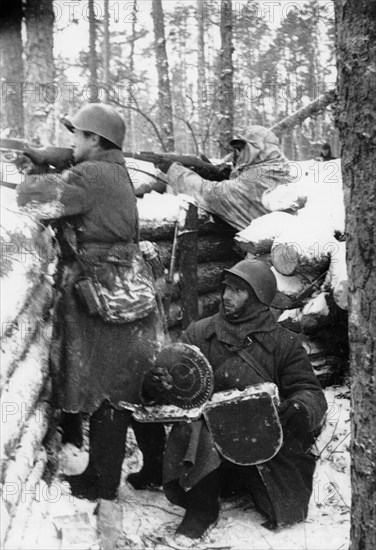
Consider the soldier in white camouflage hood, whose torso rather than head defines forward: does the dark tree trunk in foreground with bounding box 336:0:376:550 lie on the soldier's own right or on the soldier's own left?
on the soldier's own left

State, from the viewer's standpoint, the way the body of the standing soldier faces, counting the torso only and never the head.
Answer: to the viewer's left

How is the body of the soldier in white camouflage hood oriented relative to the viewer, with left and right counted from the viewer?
facing to the left of the viewer

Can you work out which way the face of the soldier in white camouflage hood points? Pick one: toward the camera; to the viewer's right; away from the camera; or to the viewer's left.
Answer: to the viewer's left

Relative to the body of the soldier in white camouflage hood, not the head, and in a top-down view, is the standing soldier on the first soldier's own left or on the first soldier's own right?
on the first soldier's own left

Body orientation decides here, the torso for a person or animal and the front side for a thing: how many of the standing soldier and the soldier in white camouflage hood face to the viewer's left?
2

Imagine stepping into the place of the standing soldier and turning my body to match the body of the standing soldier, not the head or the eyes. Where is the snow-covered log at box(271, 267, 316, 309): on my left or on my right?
on my right
